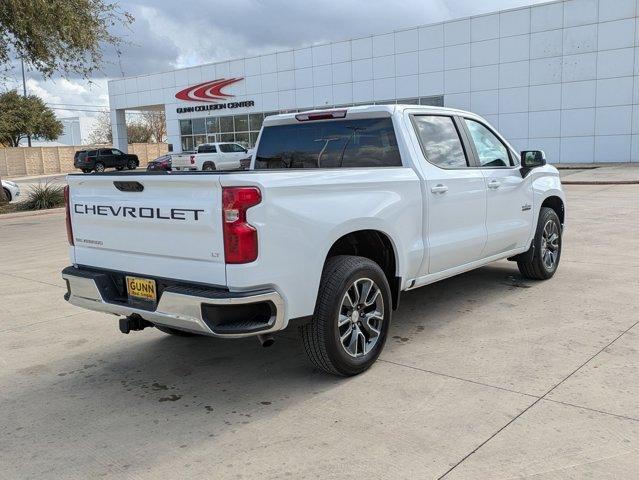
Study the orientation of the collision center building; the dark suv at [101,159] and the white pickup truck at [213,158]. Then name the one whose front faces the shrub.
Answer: the collision center building

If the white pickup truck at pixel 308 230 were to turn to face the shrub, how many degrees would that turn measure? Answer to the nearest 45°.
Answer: approximately 90° to its left

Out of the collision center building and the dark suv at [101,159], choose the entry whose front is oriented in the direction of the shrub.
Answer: the collision center building

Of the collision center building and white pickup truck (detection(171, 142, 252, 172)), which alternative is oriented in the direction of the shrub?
the collision center building

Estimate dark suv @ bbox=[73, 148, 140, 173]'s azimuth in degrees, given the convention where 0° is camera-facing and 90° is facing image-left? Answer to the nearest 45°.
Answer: approximately 225°

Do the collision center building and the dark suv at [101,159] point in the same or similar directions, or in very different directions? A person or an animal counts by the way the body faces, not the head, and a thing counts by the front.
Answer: very different directions

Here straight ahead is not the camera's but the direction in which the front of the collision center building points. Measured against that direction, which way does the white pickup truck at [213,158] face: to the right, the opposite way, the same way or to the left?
the opposite way

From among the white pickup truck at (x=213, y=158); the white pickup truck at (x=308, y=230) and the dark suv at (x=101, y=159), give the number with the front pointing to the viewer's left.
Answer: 0

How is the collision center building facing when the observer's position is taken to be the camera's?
facing the viewer and to the left of the viewer

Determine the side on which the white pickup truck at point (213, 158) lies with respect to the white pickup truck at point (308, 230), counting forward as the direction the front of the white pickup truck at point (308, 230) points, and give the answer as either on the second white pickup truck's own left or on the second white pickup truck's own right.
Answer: on the second white pickup truck's own left

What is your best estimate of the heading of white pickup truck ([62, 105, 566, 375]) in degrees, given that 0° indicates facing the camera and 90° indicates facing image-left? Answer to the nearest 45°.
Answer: approximately 225°

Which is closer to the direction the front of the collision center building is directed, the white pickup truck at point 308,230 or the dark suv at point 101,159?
the white pickup truck

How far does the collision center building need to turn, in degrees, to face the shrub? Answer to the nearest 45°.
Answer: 0° — it already faces it

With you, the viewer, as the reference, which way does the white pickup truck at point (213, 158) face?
facing away from the viewer and to the right of the viewer

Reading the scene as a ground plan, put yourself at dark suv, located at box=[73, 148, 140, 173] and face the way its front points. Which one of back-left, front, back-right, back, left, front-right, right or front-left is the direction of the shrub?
back-right

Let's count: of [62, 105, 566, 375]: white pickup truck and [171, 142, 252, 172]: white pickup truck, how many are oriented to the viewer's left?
0
